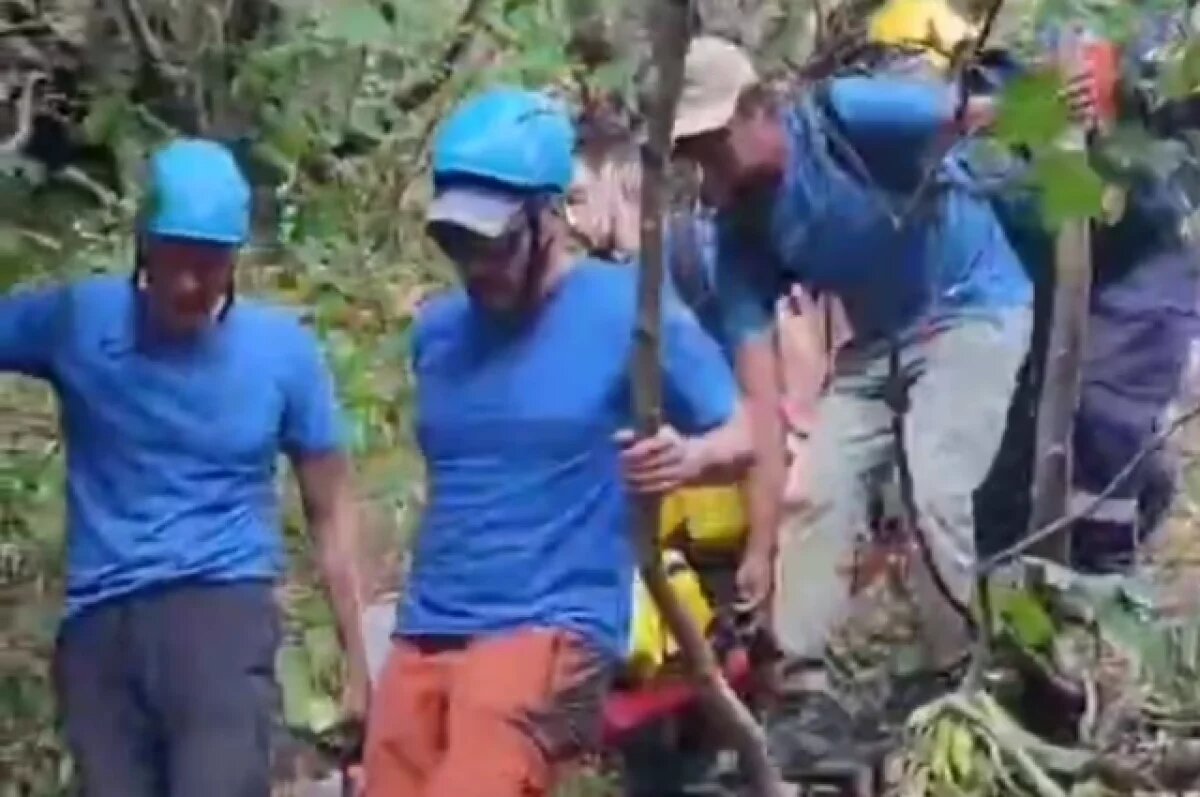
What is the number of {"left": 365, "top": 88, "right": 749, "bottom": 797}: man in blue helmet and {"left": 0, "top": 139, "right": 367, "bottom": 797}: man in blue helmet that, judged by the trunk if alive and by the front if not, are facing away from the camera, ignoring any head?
0

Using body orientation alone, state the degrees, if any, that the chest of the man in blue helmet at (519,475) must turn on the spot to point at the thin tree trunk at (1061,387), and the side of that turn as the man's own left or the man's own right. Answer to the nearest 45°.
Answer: approximately 135° to the man's own left

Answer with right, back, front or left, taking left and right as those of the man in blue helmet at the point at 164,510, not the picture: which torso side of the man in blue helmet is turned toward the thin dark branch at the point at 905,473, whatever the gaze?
left

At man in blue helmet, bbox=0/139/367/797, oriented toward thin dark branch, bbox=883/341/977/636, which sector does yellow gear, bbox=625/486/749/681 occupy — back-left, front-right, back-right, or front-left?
front-left

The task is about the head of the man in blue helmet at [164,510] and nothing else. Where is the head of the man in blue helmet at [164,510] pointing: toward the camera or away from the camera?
toward the camera

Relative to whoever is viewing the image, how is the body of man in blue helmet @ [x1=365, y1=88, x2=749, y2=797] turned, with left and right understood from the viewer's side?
facing the viewer and to the left of the viewer

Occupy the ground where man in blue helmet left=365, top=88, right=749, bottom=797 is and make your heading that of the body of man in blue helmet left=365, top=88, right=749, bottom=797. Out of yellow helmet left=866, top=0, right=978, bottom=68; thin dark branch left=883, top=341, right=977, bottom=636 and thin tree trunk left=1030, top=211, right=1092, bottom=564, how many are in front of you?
0

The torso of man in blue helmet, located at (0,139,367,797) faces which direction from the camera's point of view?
toward the camera

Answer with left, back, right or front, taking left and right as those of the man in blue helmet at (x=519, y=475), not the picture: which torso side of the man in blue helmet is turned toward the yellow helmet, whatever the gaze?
back

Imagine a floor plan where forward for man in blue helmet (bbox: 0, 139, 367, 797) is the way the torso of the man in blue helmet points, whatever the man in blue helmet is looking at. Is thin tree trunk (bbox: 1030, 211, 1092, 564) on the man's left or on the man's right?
on the man's left
